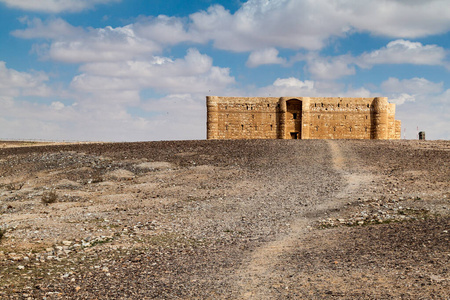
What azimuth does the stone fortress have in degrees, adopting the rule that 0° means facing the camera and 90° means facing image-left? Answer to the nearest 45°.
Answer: approximately 0°
